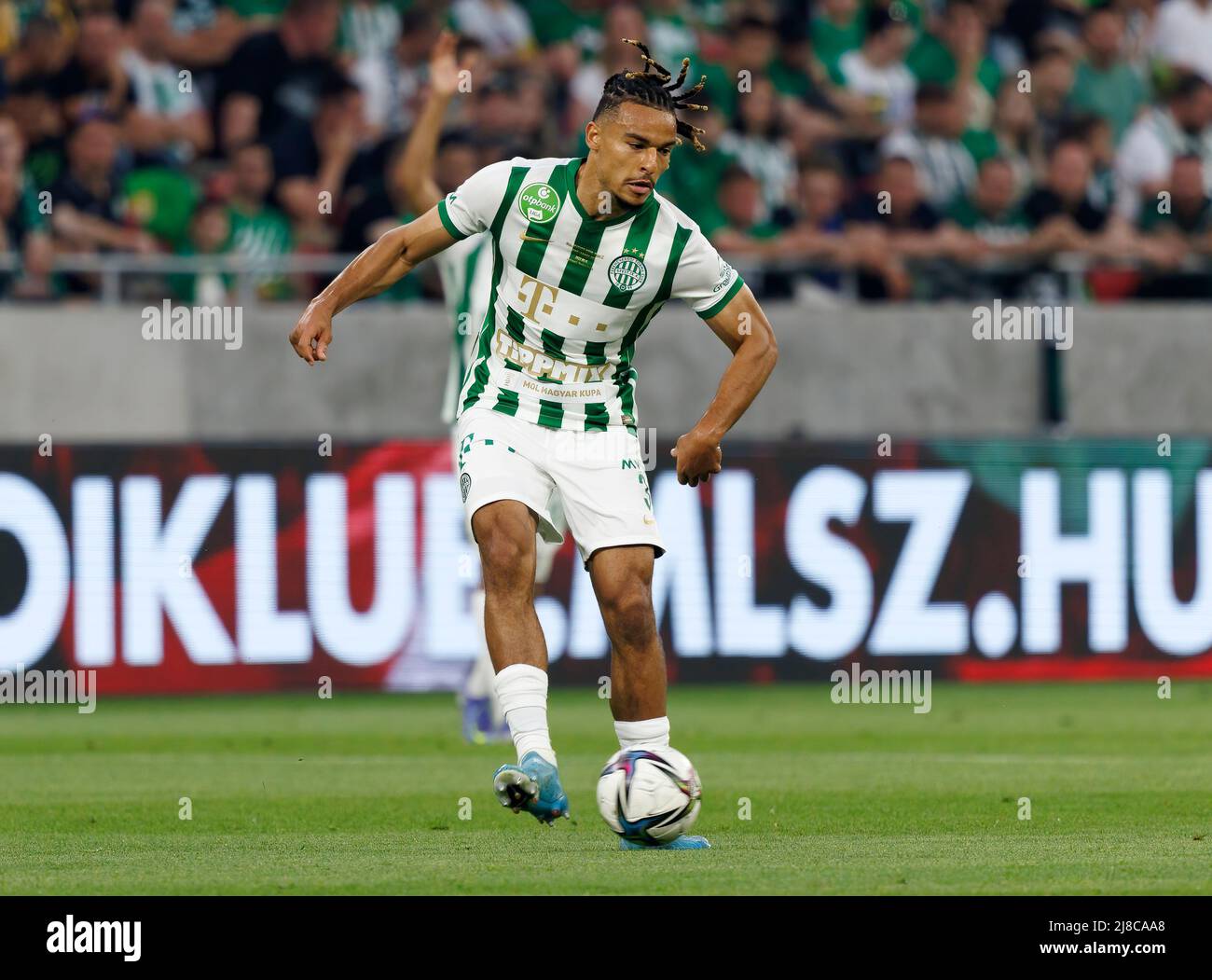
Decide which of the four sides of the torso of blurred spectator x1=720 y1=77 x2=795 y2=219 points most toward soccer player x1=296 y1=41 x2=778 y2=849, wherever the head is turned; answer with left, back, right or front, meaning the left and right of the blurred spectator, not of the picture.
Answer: front

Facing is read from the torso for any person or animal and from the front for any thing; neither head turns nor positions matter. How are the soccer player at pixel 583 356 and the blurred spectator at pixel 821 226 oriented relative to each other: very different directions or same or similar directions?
same or similar directions

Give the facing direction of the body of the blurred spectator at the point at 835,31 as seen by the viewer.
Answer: toward the camera

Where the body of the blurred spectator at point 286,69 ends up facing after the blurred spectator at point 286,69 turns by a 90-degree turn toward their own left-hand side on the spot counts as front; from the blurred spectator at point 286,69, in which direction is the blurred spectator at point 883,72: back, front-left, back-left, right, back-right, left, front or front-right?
front-right

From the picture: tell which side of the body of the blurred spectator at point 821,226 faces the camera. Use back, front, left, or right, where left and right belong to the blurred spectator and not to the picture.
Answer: front

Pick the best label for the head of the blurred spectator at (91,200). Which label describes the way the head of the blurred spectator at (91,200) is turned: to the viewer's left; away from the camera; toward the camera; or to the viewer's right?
toward the camera

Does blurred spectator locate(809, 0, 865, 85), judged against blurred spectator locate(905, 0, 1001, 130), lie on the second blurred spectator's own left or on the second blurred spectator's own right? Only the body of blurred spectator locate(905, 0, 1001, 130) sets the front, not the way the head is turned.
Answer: on the second blurred spectator's own right

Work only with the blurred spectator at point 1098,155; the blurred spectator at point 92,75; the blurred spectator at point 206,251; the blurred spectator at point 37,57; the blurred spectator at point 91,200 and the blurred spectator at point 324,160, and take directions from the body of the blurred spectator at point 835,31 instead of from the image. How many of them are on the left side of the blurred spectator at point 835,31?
1

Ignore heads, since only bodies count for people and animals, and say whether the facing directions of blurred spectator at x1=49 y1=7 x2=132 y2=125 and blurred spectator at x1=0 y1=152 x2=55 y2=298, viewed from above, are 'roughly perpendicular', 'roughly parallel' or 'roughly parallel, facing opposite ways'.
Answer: roughly parallel

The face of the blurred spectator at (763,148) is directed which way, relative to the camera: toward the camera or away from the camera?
toward the camera

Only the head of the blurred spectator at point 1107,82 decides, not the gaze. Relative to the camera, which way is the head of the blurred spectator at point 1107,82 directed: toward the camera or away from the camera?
toward the camera

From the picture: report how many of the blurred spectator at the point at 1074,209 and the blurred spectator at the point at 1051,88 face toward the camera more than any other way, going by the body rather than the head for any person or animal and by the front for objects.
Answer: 2

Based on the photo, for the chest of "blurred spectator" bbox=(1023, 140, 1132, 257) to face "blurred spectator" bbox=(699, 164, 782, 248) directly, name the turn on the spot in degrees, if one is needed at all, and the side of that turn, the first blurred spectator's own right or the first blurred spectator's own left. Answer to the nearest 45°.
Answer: approximately 45° to the first blurred spectator's own right

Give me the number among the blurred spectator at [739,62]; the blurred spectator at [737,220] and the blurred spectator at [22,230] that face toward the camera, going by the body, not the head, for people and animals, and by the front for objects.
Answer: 3

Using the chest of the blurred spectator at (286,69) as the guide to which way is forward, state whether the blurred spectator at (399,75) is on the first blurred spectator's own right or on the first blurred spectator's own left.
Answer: on the first blurred spectator's own left

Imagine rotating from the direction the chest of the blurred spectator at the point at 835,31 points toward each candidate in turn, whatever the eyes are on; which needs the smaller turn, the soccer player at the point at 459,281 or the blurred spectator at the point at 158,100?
the soccer player

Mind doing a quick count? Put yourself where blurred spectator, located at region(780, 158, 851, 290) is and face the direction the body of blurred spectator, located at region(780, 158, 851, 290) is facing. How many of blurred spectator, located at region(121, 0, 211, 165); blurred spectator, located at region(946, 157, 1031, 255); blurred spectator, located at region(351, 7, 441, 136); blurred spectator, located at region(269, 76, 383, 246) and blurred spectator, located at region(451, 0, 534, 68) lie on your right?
4

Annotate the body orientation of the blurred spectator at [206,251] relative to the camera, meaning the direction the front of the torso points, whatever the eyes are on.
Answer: toward the camera

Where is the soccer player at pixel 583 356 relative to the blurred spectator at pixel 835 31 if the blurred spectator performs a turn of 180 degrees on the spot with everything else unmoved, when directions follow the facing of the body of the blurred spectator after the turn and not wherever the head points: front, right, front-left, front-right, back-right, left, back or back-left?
back

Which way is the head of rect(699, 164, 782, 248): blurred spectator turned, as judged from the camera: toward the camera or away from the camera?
toward the camera
